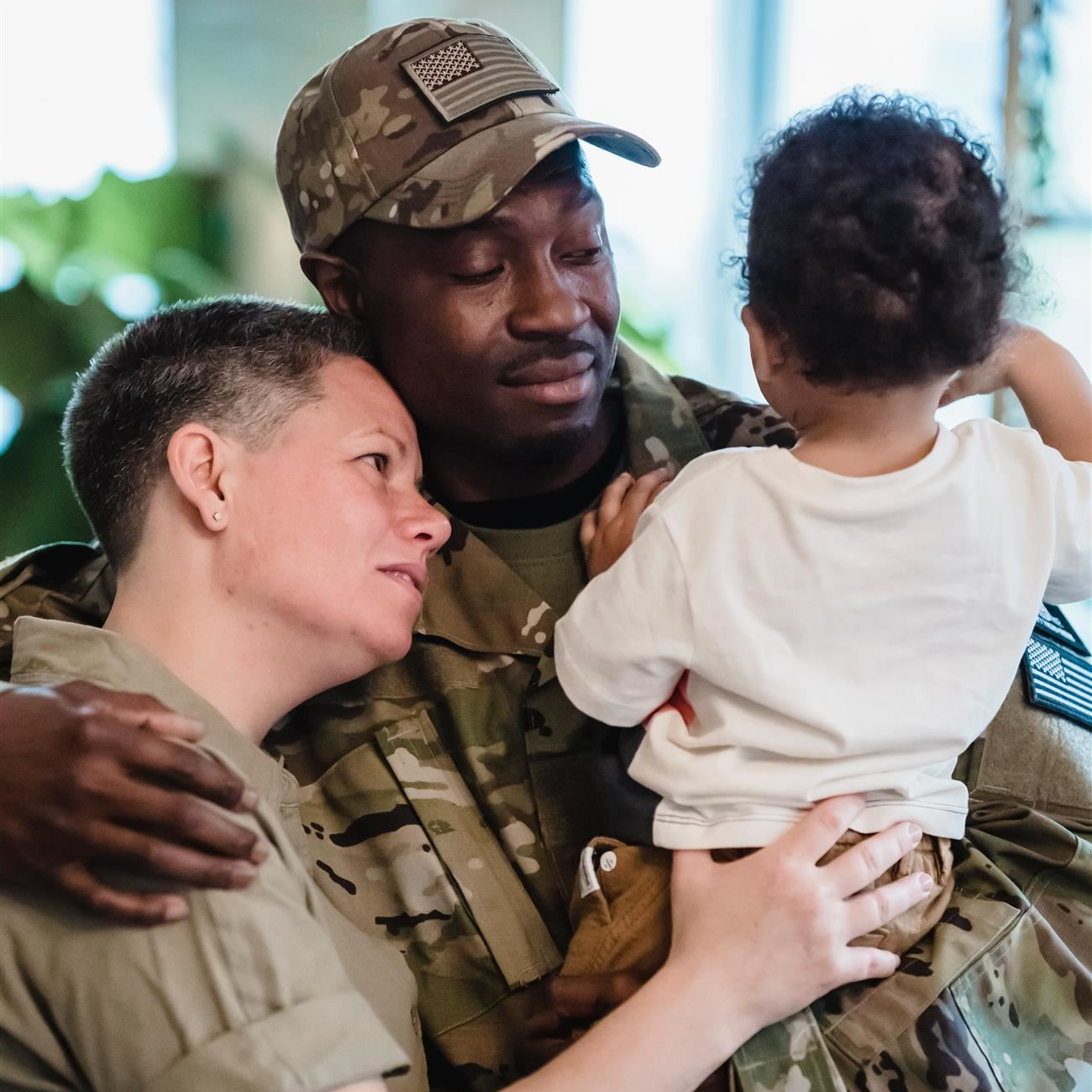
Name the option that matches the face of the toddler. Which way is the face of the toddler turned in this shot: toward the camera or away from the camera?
away from the camera

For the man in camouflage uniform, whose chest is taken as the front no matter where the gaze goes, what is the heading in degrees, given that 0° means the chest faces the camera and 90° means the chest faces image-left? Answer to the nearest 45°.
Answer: approximately 315°

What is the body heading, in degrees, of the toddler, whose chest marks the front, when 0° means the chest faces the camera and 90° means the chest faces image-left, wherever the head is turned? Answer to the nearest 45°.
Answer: approximately 180°
